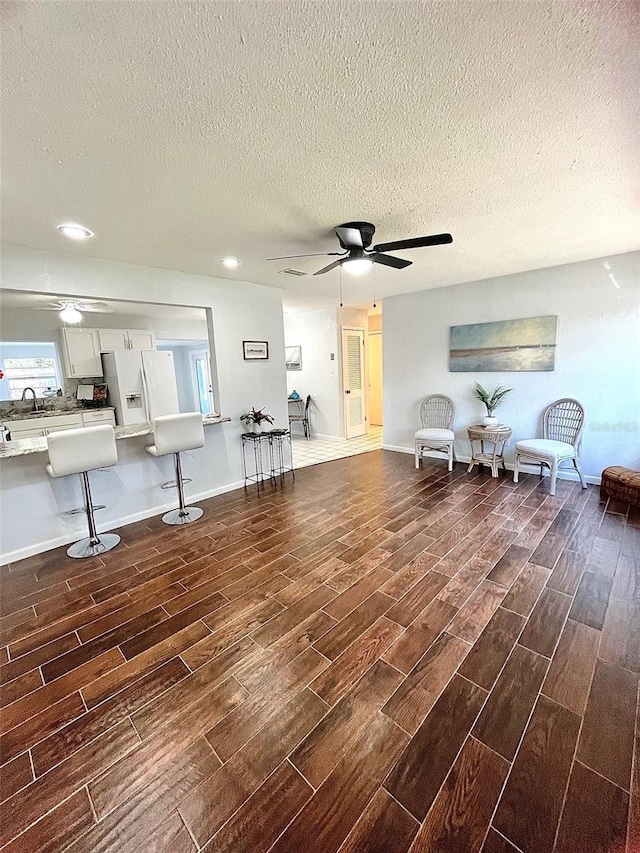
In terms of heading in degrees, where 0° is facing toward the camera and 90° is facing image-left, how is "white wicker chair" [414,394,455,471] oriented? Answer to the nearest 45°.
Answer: approximately 0°

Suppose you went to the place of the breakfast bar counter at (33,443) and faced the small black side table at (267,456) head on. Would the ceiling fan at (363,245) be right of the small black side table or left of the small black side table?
right

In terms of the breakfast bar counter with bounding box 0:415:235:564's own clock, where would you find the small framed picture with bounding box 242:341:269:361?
The small framed picture is roughly at 10 o'clock from the breakfast bar counter.

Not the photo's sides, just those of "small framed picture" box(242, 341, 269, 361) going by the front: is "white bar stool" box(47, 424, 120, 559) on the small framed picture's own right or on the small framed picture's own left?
on the small framed picture's own right

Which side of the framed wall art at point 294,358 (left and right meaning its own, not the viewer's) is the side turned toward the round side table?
left

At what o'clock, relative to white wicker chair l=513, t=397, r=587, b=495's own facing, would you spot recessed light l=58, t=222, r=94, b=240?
The recessed light is roughly at 12 o'clock from the white wicker chair.

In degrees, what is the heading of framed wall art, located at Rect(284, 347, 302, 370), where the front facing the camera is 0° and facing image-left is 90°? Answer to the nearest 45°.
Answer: approximately 45°

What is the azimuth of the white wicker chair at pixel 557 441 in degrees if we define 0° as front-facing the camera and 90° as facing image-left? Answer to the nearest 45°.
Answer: approximately 45°

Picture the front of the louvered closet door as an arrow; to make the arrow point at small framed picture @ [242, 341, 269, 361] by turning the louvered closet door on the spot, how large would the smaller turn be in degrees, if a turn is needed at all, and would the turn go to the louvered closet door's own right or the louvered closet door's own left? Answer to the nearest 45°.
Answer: approximately 90° to the louvered closet door's own right

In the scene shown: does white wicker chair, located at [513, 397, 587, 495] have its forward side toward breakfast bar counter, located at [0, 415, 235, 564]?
yes

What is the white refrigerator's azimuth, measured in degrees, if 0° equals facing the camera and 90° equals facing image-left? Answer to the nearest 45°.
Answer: approximately 315°
